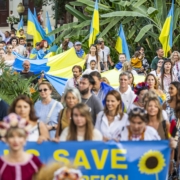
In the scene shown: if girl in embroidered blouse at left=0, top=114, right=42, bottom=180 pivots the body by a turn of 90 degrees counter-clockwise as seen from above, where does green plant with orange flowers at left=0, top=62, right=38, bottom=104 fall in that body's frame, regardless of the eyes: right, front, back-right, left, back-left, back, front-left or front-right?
left

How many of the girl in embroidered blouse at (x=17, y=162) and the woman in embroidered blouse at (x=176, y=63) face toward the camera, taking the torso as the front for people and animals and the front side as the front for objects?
2

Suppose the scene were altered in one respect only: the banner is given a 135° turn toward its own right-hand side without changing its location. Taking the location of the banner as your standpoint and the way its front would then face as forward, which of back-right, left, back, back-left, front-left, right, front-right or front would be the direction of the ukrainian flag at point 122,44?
front-right

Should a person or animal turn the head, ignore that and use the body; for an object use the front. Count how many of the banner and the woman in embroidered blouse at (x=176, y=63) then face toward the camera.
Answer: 2

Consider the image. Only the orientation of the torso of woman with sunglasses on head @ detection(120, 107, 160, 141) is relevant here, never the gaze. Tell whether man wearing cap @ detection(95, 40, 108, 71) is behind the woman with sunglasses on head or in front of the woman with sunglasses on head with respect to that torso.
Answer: behind

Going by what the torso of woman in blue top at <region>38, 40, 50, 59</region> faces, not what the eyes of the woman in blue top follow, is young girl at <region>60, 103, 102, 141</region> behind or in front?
in front

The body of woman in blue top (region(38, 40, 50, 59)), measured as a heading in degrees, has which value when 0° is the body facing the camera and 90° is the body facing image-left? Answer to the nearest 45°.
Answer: approximately 315°

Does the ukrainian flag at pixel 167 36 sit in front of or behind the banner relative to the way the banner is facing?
behind

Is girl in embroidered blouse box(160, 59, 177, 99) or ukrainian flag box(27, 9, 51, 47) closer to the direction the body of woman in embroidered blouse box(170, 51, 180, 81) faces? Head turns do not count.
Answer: the girl in embroidered blouse

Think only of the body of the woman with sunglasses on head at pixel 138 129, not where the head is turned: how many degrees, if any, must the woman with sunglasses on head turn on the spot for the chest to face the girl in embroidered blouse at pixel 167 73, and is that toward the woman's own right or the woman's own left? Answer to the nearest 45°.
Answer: approximately 180°
